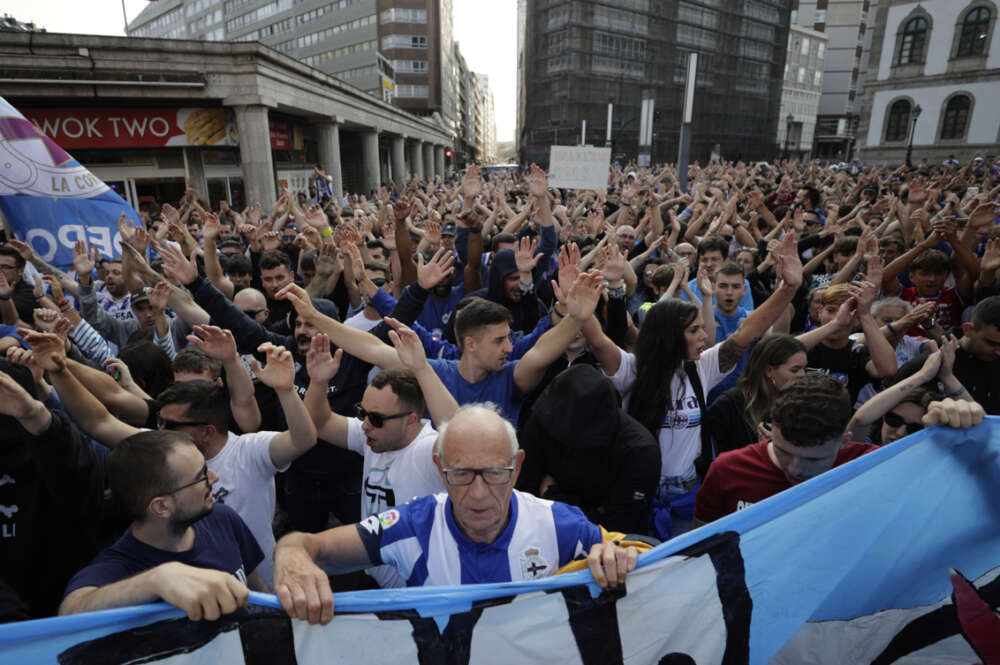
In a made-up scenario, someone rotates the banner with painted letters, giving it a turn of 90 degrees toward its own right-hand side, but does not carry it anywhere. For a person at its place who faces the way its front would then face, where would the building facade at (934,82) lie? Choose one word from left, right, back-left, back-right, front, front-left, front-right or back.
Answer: back-right

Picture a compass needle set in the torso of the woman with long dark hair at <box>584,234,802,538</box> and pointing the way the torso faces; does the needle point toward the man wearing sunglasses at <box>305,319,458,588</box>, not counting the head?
no

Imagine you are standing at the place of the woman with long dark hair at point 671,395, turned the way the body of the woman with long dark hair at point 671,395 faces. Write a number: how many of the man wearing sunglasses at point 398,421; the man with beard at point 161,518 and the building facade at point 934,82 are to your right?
2

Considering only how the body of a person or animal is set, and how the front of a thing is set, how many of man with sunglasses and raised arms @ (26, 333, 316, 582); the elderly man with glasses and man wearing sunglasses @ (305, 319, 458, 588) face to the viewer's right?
0

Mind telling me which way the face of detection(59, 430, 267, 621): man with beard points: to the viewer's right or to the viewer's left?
to the viewer's right

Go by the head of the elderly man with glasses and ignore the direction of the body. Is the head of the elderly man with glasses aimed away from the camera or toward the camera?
toward the camera

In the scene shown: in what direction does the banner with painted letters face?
toward the camera

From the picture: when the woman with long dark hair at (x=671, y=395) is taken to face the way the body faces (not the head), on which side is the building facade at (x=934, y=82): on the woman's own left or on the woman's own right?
on the woman's own left

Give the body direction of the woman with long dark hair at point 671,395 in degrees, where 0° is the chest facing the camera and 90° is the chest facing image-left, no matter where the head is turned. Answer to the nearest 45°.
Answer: approximately 315°

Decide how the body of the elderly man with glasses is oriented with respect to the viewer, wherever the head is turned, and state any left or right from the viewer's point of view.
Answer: facing the viewer

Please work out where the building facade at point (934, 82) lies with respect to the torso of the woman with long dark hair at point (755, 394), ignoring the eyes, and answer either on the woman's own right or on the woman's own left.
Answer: on the woman's own left

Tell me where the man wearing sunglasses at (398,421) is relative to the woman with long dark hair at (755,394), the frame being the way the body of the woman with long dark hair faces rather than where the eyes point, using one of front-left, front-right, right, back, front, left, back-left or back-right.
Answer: back-right

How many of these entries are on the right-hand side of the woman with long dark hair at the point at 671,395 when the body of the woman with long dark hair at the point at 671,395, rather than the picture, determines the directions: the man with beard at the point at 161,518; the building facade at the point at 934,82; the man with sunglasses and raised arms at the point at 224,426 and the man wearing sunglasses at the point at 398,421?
3

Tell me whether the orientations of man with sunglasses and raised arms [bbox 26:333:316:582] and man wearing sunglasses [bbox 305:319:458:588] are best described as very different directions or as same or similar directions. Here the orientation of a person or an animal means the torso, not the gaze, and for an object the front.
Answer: same or similar directions
